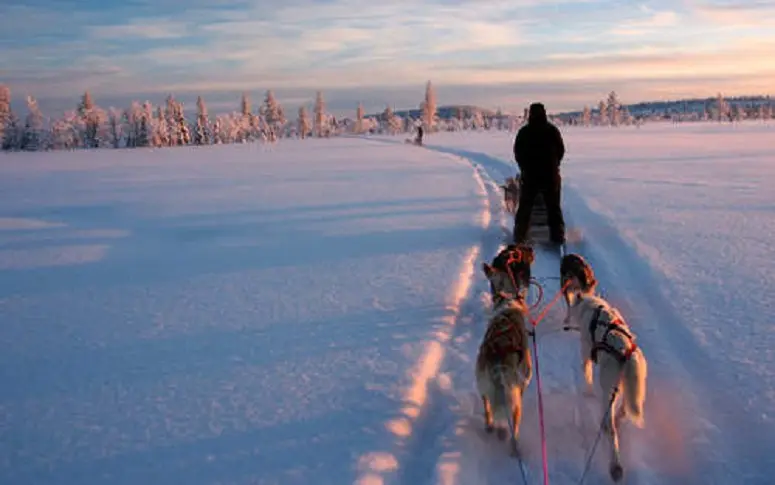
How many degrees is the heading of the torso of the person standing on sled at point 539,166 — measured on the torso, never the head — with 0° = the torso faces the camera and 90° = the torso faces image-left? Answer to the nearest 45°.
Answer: approximately 180°

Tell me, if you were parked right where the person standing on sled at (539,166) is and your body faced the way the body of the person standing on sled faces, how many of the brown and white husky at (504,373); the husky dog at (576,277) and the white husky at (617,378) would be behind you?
3

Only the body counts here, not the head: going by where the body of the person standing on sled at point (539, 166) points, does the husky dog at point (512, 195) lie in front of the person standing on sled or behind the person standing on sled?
in front

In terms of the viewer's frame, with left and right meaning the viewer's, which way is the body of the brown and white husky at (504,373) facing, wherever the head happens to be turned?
facing away from the viewer

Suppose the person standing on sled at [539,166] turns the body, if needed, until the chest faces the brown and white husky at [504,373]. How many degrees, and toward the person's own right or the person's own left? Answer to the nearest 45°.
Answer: approximately 180°

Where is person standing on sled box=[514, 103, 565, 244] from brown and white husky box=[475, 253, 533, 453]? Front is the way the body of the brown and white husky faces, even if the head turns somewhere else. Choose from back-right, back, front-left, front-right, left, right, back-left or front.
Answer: front

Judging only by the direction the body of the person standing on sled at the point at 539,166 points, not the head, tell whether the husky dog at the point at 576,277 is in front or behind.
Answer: behind

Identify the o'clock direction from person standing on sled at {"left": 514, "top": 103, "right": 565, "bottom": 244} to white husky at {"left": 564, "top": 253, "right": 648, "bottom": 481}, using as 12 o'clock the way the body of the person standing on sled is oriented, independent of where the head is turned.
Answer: The white husky is roughly at 6 o'clock from the person standing on sled.
